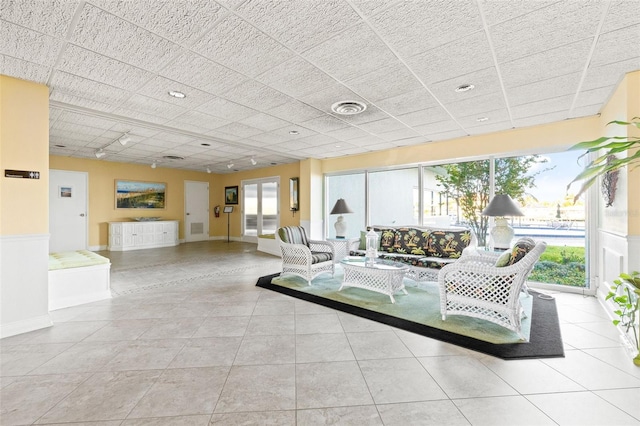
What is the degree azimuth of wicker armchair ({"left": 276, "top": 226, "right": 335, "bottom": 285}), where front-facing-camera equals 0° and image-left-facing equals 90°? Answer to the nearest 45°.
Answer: approximately 315°

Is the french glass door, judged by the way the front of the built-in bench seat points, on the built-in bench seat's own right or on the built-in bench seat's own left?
on the built-in bench seat's own left

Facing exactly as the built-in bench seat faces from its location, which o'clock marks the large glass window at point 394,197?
The large glass window is roughly at 11 o'clock from the built-in bench seat.

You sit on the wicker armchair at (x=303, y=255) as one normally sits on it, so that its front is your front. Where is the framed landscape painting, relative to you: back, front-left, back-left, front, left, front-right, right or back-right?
back

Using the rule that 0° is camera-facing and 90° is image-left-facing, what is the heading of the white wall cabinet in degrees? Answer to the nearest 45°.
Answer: approximately 315°

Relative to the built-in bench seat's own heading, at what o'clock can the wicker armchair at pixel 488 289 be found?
The wicker armchair is roughly at 12 o'clock from the built-in bench seat.

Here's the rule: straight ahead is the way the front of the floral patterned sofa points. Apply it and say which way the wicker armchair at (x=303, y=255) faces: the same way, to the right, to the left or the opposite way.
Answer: to the left

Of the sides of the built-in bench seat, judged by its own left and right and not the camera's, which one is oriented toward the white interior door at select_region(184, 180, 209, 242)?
left

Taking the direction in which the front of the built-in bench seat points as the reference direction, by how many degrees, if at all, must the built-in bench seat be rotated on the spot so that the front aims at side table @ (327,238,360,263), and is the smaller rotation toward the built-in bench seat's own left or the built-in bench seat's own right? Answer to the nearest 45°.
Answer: approximately 45° to the built-in bench seat's own left

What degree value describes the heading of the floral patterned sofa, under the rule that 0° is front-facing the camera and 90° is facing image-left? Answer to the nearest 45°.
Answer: approximately 45°

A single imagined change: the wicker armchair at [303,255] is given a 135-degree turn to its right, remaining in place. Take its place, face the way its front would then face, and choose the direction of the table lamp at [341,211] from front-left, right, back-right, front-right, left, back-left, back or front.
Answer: back-right
